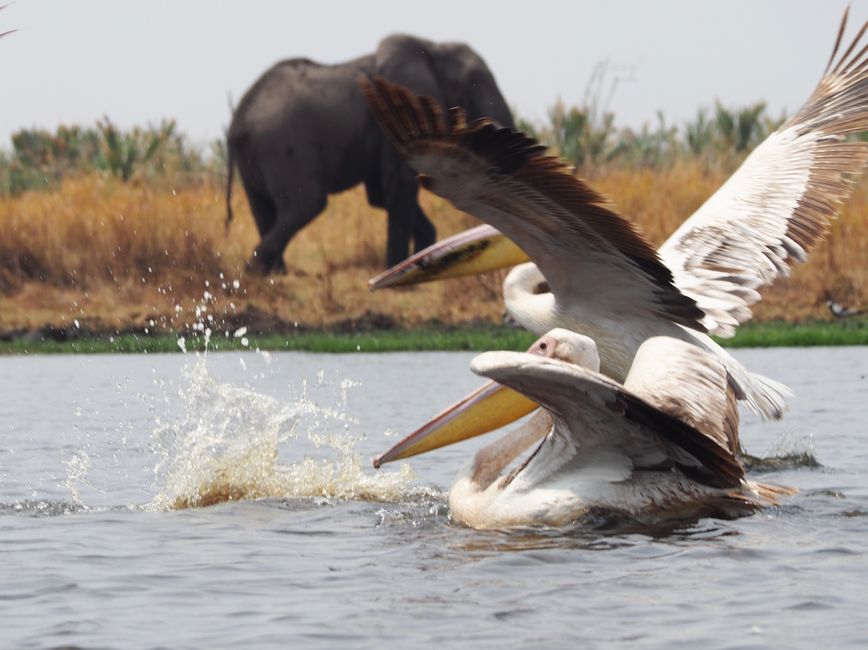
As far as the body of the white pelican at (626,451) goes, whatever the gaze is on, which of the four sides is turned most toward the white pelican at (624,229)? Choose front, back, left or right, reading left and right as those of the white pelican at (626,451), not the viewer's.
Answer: right

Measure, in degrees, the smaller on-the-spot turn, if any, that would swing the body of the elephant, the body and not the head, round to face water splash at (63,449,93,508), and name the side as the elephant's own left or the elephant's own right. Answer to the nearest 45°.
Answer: approximately 90° to the elephant's own right

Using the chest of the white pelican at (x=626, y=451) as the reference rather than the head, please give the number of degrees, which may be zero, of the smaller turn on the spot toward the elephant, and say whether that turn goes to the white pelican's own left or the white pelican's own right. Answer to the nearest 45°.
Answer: approximately 90° to the white pelican's own right

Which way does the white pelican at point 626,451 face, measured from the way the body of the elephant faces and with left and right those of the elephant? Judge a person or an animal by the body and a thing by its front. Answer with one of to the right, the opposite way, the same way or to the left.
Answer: the opposite way

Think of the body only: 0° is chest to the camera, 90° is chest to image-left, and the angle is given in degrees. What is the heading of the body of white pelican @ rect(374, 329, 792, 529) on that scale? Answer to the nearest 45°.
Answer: approximately 90°

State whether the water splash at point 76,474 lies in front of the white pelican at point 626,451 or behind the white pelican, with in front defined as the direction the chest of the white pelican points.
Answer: in front

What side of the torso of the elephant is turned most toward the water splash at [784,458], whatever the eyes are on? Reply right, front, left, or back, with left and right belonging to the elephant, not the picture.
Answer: right
